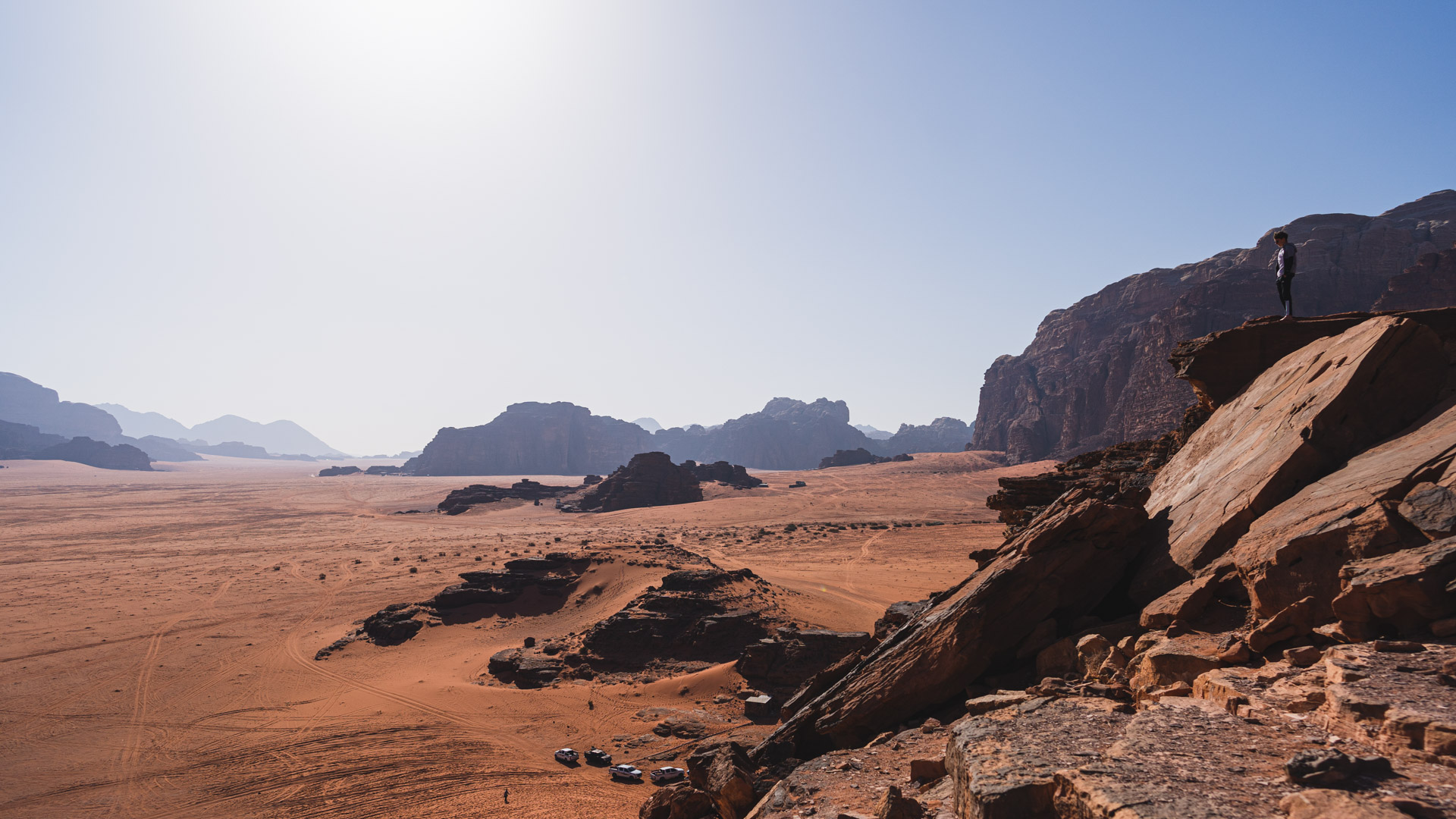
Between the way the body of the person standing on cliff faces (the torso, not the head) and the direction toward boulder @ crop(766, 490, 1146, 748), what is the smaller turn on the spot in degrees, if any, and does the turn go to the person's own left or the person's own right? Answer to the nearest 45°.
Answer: approximately 45° to the person's own left

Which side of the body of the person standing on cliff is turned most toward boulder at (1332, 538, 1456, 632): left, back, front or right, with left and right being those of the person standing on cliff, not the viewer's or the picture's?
left

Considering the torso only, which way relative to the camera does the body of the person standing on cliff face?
to the viewer's left

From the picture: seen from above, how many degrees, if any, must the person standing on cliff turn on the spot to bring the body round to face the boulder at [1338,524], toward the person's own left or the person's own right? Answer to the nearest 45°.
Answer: approximately 90° to the person's own left

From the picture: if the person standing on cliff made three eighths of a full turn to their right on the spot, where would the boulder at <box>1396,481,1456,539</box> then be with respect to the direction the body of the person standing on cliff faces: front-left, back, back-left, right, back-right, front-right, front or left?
back-right
